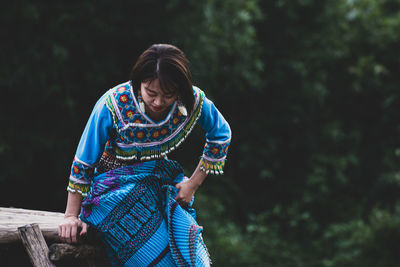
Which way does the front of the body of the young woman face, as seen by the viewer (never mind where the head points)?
toward the camera

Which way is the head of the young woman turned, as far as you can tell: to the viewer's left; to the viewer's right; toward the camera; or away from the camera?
toward the camera
